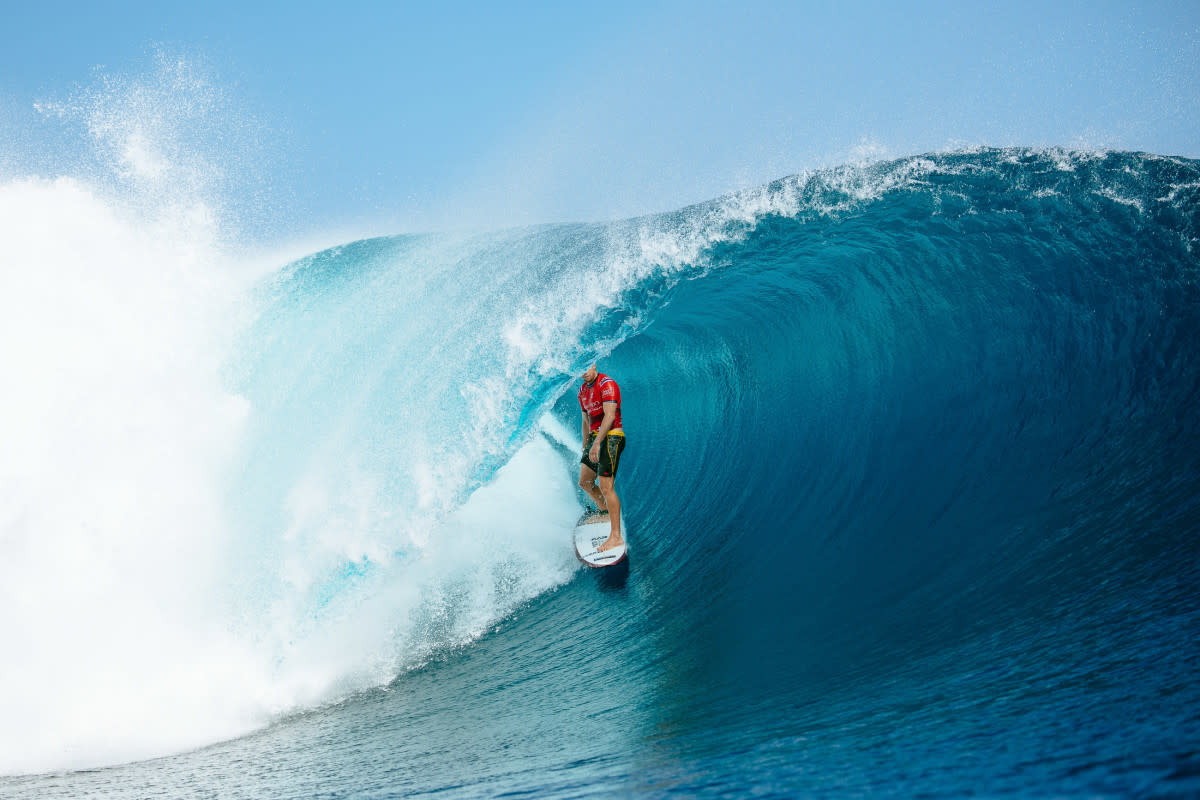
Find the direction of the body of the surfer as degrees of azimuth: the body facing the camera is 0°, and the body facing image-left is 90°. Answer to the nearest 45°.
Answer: approximately 45°
